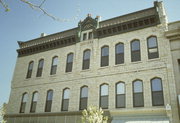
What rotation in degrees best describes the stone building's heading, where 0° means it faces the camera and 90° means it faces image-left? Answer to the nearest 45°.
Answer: approximately 45°
